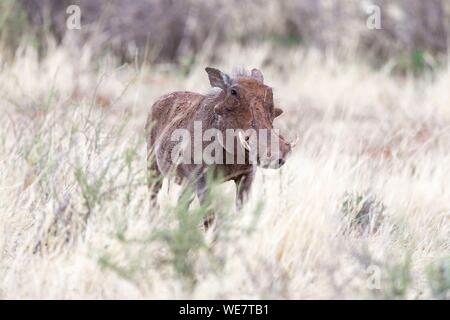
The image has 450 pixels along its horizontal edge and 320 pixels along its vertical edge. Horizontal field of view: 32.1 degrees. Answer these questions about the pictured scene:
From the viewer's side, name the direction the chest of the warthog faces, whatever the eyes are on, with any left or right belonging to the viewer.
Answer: facing the viewer and to the right of the viewer

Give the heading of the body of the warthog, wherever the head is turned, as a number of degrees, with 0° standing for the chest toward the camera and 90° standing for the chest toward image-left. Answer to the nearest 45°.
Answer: approximately 315°
